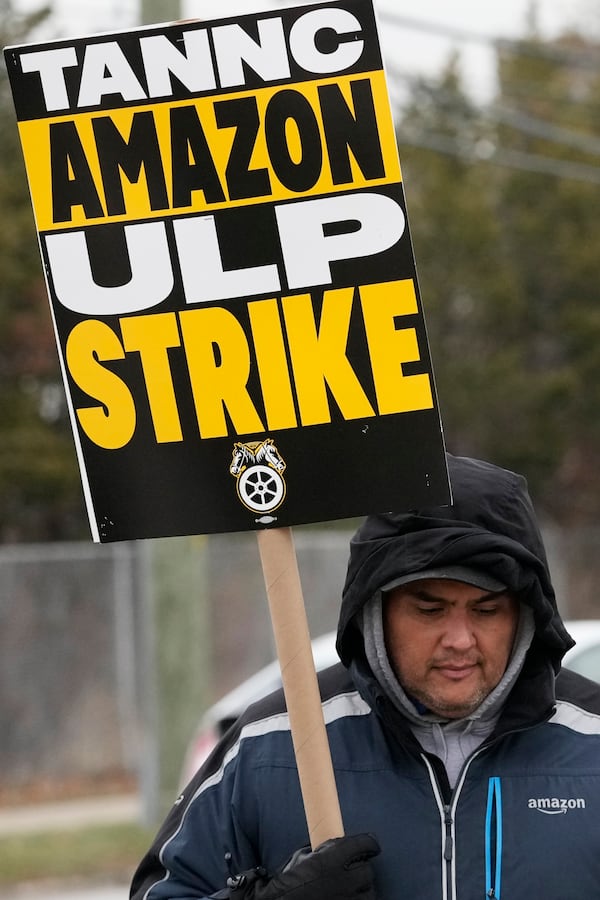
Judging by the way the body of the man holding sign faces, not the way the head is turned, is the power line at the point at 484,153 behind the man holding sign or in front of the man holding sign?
behind

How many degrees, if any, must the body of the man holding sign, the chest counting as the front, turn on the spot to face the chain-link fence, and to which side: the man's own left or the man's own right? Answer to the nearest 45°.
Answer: approximately 180°

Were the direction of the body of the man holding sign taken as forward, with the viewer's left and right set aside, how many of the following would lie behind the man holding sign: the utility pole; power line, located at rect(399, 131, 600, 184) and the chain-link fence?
3

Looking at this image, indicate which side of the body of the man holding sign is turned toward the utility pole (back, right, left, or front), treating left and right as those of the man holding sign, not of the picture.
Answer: back

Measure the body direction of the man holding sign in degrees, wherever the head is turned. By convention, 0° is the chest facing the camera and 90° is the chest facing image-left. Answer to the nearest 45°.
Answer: approximately 0°
